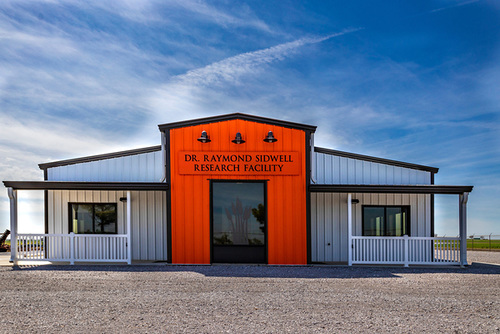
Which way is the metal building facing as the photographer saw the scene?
facing the viewer
